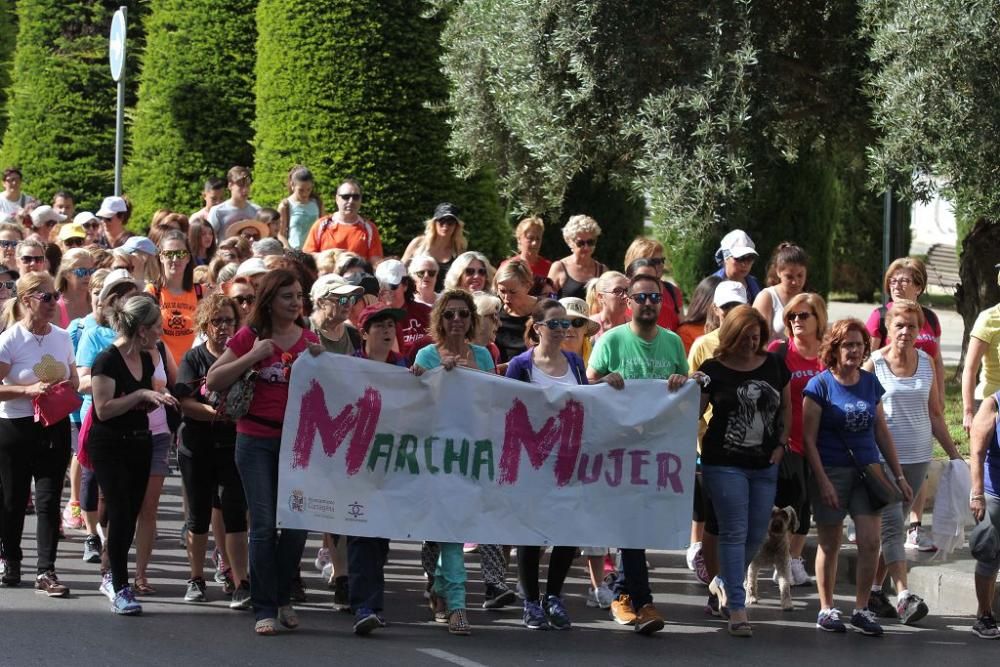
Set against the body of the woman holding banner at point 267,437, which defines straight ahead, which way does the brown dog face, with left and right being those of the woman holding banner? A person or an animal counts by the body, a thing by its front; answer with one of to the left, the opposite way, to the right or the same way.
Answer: the same way

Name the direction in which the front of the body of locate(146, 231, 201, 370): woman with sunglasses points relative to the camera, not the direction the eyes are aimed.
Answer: toward the camera

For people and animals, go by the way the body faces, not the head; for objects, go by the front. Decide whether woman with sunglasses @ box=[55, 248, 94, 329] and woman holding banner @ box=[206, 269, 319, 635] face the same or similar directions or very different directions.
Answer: same or similar directions

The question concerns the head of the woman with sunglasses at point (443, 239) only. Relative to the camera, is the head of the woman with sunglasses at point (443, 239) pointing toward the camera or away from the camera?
toward the camera

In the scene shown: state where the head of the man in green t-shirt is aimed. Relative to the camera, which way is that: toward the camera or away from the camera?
toward the camera

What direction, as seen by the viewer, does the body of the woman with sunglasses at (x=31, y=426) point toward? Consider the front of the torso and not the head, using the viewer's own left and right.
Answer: facing the viewer and to the right of the viewer

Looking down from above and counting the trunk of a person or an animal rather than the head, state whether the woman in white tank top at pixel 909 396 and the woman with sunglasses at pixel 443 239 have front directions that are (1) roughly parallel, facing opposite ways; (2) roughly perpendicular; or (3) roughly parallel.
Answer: roughly parallel

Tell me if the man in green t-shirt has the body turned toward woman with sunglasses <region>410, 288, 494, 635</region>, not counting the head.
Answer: no

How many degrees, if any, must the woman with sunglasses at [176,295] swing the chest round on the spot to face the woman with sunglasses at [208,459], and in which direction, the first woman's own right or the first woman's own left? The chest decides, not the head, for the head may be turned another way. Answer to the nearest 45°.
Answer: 0° — they already face them

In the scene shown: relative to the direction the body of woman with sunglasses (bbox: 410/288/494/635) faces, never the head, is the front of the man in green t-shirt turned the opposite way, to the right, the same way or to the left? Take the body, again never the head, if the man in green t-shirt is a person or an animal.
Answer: the same way

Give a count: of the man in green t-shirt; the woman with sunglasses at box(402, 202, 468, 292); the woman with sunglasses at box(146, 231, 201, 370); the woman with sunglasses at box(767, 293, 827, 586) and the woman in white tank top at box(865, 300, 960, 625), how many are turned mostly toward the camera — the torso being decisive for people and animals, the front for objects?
5

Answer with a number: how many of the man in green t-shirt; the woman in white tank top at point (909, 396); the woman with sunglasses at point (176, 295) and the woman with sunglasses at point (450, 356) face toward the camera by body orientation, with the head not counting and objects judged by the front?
4

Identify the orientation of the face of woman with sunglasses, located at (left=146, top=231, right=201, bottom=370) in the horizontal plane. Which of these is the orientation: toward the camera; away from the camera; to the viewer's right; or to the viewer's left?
toward the camera

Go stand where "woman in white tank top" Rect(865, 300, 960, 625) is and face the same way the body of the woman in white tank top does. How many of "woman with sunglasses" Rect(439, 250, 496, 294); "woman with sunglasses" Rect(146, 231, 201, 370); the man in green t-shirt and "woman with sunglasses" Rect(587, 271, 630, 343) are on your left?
0

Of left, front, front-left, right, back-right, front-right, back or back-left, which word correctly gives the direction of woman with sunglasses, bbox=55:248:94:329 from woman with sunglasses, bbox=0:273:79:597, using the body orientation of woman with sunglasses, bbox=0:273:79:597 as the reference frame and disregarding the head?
back-left

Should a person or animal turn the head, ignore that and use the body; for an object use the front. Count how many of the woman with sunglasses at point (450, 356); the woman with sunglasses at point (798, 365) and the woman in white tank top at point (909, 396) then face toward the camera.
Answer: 3

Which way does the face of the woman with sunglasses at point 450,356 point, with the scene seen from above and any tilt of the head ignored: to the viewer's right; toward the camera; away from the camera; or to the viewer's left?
toward the camera

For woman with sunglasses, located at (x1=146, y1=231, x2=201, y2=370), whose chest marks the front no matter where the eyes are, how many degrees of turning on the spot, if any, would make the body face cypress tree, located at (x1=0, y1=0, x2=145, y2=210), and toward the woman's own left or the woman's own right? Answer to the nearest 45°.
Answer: approximately 180°

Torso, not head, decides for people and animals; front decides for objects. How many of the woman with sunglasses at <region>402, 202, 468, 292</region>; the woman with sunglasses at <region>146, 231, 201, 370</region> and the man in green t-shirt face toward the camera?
3
